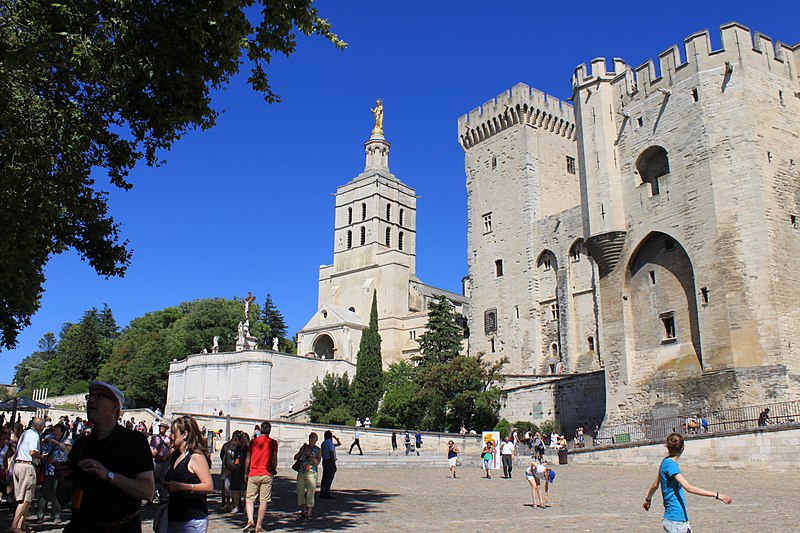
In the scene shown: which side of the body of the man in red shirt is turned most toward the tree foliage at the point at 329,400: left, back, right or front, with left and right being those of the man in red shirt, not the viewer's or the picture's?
front

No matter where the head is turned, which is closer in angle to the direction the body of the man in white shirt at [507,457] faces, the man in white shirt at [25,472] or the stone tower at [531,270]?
the man in white shirt

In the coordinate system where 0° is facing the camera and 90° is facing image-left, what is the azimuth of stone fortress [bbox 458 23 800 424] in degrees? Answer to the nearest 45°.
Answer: approximately 45°

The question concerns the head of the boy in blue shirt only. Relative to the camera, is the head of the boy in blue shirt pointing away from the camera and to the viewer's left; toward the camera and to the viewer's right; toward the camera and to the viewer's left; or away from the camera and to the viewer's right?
away from the camera and to the viewer's right

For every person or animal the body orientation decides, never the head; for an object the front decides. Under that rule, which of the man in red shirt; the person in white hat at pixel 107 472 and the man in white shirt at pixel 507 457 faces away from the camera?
the man in red shirt

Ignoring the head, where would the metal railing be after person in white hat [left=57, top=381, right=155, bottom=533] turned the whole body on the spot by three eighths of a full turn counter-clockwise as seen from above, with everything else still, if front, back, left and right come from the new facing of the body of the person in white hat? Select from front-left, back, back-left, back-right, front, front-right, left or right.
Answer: front-left

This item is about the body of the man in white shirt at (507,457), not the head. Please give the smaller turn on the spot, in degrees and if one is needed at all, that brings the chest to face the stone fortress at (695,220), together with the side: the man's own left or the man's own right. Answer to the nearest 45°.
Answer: approximately 135° to the man's own left

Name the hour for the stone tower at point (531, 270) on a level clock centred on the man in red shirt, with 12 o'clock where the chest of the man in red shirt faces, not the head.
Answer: The stone tower is roughly at 1 o'clock from the man in red shirt.

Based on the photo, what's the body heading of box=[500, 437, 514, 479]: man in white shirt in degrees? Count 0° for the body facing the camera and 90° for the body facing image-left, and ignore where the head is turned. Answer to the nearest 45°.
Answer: approximately 0°

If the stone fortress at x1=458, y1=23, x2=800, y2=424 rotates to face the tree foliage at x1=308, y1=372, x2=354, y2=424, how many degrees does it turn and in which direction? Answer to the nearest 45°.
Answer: approximately 90° to its right

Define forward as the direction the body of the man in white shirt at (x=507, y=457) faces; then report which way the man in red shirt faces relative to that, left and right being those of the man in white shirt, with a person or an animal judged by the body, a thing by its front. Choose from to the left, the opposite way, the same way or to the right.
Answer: the opposite way

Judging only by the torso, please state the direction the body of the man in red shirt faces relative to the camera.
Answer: away from the camera

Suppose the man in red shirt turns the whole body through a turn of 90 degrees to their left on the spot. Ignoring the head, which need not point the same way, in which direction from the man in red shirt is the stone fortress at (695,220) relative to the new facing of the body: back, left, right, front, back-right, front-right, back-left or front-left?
back-right

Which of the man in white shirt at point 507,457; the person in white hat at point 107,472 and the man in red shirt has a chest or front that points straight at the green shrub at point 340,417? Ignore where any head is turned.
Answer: the man in red shirt

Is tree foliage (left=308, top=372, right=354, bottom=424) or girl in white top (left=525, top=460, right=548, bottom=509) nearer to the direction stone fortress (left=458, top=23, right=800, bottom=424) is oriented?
the girl in white top

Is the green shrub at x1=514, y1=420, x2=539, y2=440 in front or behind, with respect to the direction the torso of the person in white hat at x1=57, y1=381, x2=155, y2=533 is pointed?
behind
